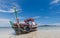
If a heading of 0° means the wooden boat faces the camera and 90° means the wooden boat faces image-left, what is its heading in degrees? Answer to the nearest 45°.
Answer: approximately 45°
